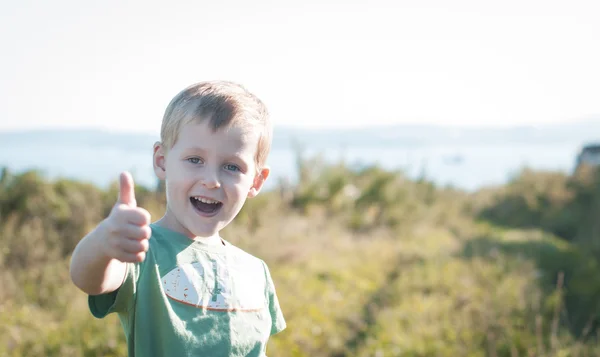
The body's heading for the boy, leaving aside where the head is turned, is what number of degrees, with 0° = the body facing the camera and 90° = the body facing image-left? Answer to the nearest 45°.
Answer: approximately 0°
